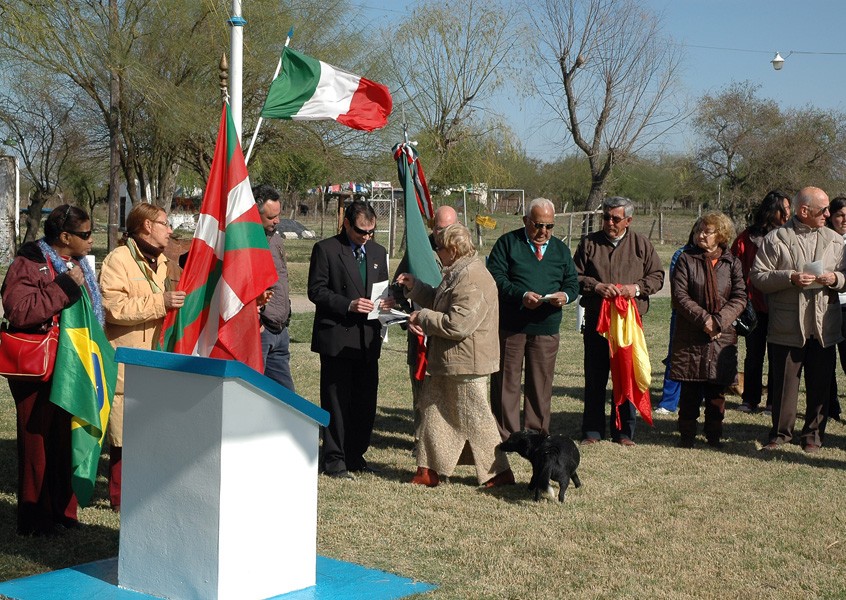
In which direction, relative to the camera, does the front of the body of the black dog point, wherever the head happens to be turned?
to the viewer's left

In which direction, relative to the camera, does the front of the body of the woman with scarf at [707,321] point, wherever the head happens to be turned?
toward the camera

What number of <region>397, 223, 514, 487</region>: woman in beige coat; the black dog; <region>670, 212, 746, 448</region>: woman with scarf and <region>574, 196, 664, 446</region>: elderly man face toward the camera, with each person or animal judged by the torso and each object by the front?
2

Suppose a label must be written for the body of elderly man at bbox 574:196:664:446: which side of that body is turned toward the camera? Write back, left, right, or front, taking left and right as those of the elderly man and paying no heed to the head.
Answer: front

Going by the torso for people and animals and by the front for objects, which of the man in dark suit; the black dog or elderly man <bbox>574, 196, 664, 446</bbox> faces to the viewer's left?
the black dog

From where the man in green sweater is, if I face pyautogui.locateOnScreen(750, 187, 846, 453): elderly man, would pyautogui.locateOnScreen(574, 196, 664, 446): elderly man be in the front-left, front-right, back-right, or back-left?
front-left

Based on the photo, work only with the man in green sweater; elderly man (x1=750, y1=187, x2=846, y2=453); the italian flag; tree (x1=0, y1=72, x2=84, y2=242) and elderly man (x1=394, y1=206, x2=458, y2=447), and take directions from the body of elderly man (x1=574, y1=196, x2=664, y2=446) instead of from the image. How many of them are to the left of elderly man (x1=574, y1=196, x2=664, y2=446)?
1

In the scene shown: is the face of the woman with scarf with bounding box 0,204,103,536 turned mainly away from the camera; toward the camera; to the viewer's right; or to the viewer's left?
to the viewer's right

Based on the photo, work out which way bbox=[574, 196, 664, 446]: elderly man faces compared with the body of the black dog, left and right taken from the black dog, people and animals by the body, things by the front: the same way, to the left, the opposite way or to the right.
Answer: to the left

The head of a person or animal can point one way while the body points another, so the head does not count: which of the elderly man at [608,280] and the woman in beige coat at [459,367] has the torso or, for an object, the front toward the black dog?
the elderly man

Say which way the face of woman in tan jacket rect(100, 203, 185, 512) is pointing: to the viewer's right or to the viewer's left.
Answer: to the viewer's right

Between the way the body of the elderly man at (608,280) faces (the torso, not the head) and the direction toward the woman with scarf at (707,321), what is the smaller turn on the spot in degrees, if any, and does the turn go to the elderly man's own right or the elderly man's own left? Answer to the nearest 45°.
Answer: approximately 90° to the elderly man's own left

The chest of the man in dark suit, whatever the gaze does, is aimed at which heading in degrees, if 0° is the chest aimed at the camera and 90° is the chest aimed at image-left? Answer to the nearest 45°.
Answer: approximately 315°

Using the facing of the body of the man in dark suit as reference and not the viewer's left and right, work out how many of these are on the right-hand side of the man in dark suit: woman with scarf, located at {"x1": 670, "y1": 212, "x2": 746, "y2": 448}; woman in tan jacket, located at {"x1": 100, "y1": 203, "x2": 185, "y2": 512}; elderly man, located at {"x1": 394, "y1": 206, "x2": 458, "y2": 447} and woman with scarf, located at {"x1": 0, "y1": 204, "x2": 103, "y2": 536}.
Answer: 2

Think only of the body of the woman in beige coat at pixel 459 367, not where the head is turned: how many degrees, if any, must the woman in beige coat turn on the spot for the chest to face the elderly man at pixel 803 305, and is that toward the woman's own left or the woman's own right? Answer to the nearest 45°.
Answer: approximately 135° to the woman's own right

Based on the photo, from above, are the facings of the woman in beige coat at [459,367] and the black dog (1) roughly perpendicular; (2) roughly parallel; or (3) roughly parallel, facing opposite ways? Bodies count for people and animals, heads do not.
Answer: roughly parallel

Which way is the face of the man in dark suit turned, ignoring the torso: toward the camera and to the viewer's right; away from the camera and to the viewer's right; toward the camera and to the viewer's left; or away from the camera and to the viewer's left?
toward the camera and to the viewer's right

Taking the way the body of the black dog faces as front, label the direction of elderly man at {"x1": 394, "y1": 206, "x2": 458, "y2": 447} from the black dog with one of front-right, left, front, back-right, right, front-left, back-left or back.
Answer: front-right
